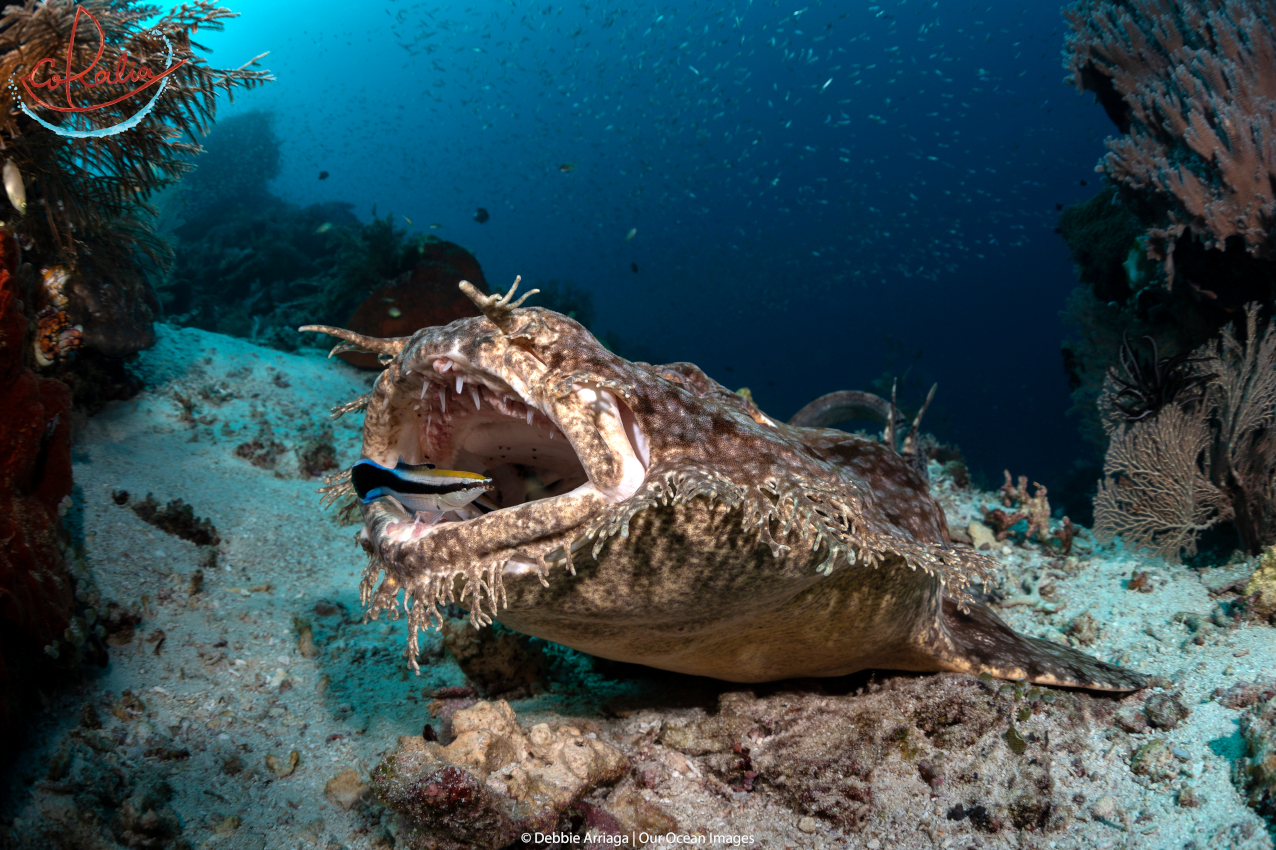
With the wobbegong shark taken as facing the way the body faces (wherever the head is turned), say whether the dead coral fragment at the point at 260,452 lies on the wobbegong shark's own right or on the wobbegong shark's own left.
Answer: on the wobbegong shark's own right

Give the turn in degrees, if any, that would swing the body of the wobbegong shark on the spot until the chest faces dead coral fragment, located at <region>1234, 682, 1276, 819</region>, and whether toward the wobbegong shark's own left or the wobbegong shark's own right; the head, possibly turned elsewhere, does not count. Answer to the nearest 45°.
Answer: approximately 135° to the wobbegong shark's own left

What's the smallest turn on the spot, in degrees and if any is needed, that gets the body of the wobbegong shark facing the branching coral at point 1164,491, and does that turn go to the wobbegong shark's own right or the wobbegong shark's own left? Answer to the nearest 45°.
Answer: approximately 180°

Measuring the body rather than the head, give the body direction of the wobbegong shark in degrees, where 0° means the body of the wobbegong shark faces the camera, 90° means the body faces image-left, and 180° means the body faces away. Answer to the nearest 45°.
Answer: approximately 45°

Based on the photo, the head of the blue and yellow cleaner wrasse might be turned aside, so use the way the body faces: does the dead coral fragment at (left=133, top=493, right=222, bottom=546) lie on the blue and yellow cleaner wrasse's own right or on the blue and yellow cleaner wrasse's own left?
on the blue and yellow cleaner wrasse's own left
